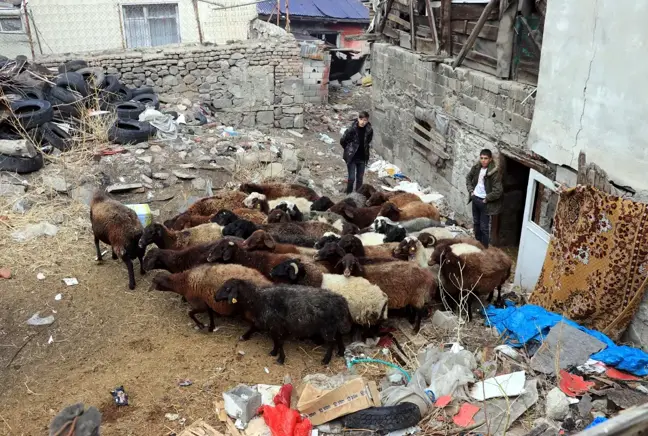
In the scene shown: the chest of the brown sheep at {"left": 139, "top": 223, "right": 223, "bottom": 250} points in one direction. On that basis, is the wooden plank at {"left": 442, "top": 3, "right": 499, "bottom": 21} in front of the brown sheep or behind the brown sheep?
behind

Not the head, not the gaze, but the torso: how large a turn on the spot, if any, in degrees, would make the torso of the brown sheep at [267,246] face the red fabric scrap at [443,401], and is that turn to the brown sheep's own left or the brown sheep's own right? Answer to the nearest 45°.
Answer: approximately 135° to the brown sheep's own left

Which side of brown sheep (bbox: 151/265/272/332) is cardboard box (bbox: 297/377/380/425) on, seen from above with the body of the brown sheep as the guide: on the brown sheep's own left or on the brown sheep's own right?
on the brown sheep's own left

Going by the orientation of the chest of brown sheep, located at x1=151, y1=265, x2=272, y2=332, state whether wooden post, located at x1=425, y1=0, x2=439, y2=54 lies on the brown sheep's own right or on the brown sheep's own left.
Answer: on the brown sheep's own right

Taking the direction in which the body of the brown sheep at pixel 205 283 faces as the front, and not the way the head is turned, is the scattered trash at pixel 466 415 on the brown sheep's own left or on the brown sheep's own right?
on the brown sheep's own left

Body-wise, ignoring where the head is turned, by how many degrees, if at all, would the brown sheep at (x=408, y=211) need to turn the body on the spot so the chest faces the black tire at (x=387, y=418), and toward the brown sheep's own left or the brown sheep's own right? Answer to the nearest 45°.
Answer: approximately 90° to the brown sheep's own left

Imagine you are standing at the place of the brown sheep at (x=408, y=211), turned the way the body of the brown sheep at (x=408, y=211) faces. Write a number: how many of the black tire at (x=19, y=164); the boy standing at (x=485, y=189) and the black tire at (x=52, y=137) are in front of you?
2

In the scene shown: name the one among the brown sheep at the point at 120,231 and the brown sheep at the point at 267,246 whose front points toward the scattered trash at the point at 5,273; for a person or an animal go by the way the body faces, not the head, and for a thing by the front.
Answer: the brown sheep at the point at 267,246

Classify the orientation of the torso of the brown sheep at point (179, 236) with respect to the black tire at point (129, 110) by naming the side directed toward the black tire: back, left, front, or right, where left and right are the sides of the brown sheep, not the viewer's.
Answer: right

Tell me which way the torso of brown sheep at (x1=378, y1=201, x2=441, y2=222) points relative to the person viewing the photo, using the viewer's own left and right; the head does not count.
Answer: facing to the left of the viewer

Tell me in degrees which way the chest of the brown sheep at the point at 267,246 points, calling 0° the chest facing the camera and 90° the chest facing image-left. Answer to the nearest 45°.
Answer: approximately 90°

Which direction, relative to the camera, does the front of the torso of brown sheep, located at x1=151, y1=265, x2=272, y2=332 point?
to the viewer's left
